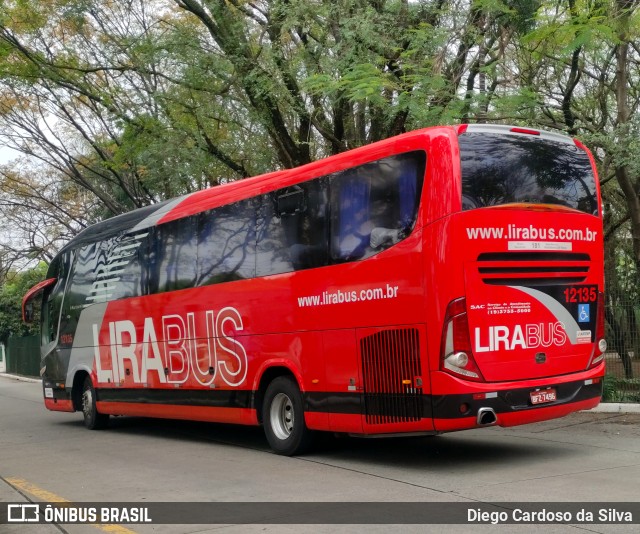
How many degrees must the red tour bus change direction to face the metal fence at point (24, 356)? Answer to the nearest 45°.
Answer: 0° — it already faces it

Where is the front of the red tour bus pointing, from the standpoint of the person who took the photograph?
facing away from the viewer and to the left of the viewer

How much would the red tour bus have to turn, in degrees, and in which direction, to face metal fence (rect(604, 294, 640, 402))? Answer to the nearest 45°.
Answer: approximately 90° to its right
